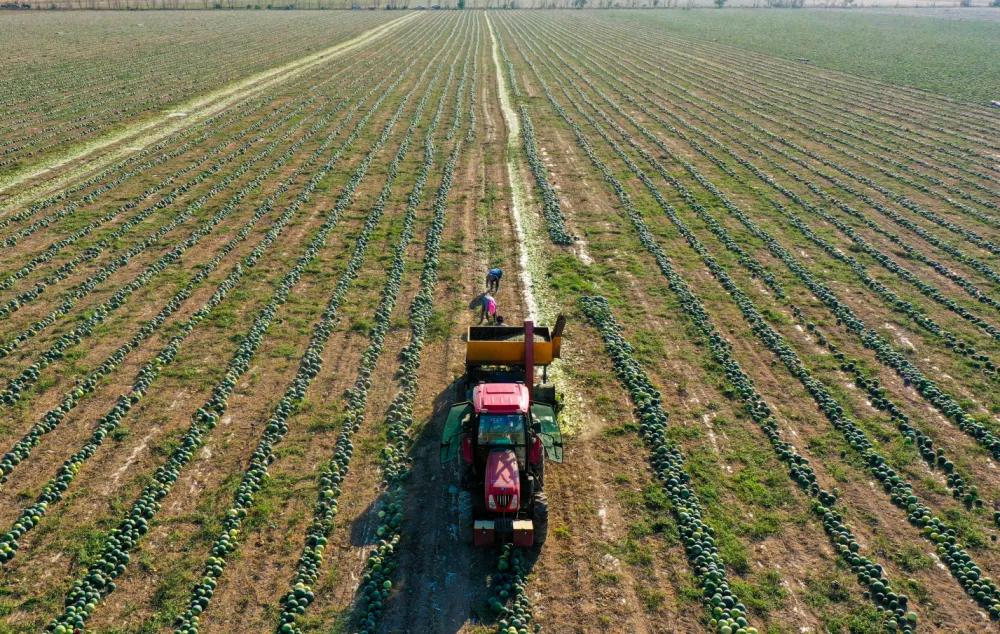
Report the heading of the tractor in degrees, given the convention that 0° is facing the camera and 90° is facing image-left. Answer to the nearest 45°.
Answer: approximately 0°

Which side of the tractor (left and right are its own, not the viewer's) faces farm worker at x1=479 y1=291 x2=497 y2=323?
back

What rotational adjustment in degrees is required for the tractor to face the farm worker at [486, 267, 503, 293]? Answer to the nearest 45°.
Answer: approximately 180°
